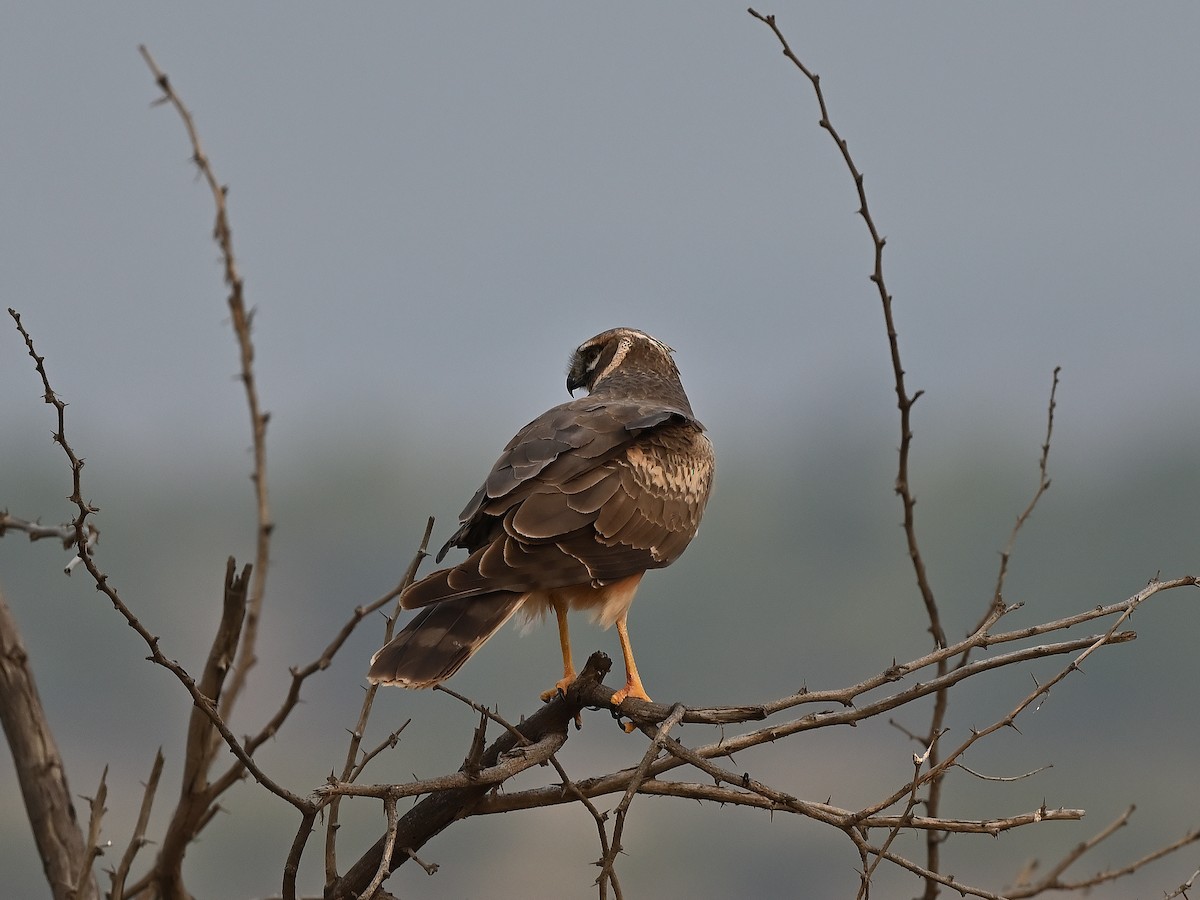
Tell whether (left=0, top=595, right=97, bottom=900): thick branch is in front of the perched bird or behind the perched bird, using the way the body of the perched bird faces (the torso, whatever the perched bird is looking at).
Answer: behind

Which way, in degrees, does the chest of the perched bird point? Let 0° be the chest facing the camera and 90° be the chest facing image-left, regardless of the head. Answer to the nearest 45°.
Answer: approximately 225°
